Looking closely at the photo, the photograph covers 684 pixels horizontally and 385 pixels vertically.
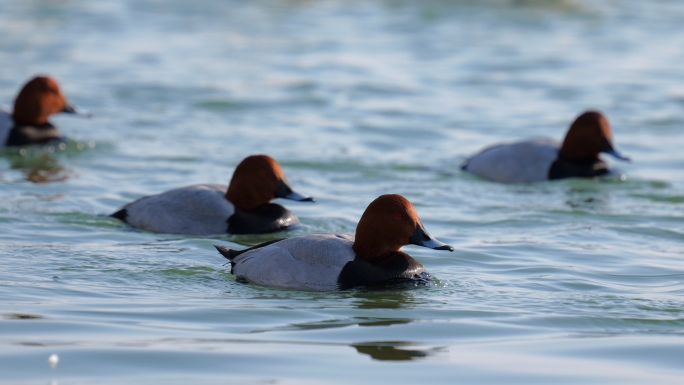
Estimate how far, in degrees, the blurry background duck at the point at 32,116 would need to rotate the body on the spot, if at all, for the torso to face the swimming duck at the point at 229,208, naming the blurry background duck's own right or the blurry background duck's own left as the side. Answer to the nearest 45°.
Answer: approximately 90° to the blurry background duck's own right

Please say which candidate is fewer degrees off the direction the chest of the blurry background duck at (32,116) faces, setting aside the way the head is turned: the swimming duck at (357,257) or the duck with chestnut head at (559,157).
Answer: the duck with chestnut head

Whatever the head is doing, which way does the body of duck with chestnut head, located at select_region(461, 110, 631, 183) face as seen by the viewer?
to the viewer's right

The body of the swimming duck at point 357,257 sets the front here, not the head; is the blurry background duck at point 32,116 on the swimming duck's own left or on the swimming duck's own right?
on the swimming duck's own left

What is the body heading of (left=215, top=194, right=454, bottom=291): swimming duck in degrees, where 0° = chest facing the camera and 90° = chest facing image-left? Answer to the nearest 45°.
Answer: approximately 270°

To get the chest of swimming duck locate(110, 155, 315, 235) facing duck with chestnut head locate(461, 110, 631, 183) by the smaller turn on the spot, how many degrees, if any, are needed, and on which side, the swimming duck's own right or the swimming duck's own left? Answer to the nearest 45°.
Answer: approximately 45° to the swimming duck's own left

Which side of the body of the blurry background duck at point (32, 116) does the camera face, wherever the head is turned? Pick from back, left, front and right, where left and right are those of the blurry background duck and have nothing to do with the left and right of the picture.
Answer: right

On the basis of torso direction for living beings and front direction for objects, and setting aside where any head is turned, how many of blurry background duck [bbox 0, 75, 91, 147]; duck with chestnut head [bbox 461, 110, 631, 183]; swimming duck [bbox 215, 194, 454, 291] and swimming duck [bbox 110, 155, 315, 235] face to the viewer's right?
4

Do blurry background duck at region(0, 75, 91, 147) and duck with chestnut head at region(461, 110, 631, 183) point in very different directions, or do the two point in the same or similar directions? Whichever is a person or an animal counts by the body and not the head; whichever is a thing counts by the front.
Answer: same or similar directions

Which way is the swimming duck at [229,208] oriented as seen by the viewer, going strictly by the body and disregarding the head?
to the viewer's right

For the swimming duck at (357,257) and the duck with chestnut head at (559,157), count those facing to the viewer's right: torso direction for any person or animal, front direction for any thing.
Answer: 2

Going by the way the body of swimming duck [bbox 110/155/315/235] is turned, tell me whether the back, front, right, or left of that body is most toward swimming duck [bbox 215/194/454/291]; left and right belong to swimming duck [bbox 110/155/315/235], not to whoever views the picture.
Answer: right

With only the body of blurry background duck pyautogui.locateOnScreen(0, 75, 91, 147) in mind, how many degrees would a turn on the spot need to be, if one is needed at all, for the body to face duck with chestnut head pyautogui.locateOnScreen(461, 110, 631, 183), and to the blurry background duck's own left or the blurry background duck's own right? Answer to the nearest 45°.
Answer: approximately 45° to the blurry background duck's own right

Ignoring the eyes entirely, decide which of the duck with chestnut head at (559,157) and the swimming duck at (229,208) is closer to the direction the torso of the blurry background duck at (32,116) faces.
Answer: the duck with chestnut head
